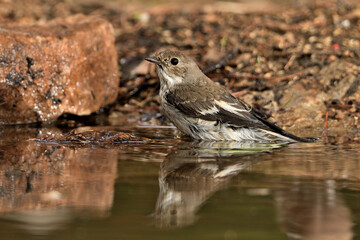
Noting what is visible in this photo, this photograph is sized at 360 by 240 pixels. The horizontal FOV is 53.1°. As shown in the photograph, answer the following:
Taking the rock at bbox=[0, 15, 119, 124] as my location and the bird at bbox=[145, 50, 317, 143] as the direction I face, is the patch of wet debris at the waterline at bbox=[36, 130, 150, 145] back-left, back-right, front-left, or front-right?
front-right

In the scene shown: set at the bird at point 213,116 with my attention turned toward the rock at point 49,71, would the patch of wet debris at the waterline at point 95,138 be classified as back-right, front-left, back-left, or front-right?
front-left

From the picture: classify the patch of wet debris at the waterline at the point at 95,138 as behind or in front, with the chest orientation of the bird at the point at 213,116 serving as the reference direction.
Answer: in front

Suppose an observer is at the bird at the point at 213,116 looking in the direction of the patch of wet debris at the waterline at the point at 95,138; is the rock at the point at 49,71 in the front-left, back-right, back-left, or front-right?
front-right

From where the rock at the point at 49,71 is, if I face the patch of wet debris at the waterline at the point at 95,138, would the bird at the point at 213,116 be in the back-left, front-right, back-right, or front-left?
front-left

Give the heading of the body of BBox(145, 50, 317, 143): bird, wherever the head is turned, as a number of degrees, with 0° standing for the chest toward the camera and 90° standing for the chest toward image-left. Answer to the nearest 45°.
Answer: approximately 90°

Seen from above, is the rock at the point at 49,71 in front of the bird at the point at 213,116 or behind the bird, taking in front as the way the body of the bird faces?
in front
